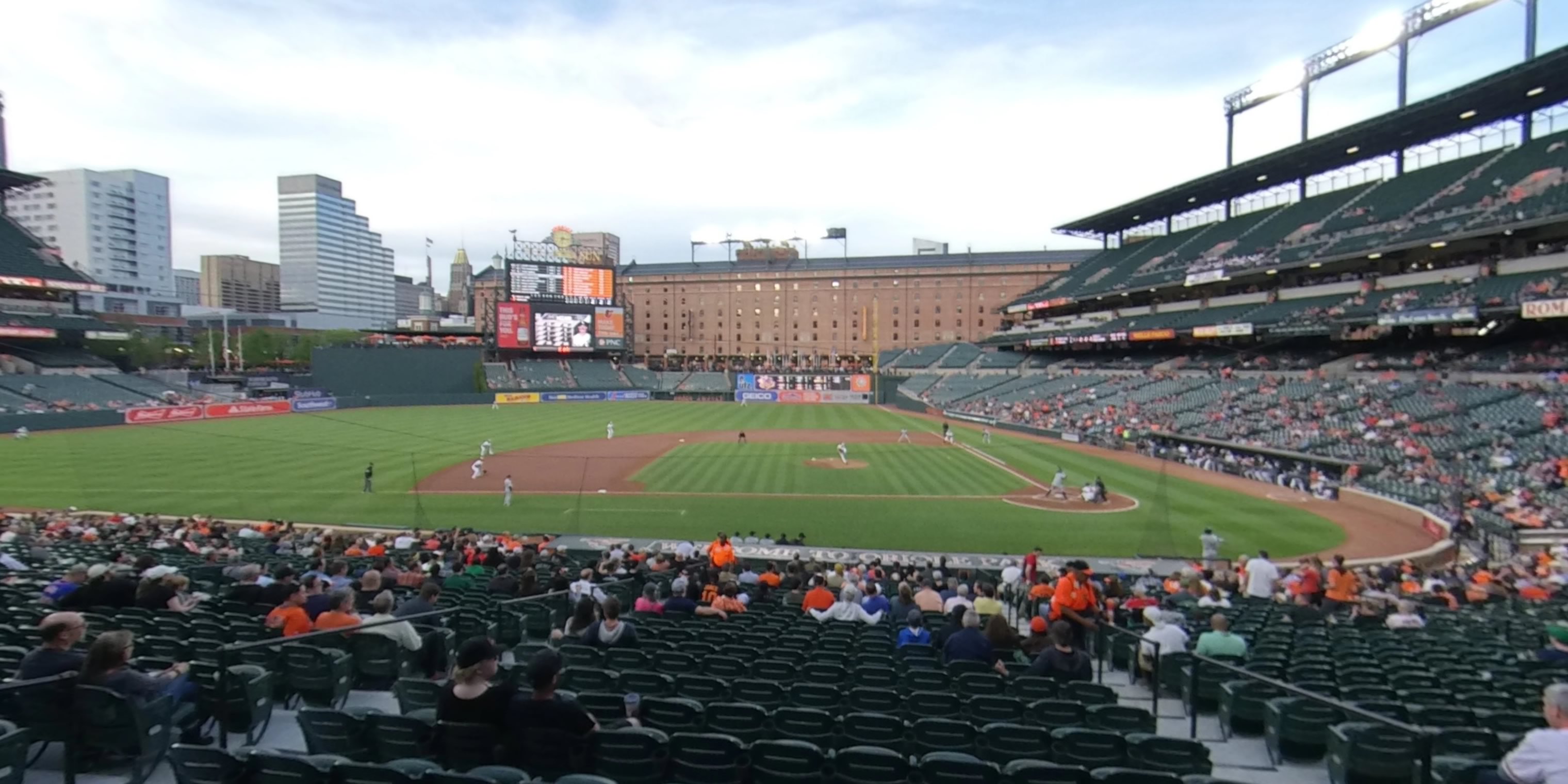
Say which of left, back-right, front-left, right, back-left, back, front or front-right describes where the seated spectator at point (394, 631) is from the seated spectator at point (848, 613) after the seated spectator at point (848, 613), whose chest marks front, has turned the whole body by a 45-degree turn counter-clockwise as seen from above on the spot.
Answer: left

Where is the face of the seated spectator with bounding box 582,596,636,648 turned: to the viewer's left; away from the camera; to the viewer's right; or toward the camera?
away from the camera

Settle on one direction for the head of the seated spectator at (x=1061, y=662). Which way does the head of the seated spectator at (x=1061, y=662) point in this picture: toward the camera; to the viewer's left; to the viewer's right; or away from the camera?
away from the camera

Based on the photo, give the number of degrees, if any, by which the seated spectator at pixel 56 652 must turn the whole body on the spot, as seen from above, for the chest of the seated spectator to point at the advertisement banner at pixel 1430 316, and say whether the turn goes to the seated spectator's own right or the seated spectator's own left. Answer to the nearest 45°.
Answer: approximately 45° to the seated spectator's own right

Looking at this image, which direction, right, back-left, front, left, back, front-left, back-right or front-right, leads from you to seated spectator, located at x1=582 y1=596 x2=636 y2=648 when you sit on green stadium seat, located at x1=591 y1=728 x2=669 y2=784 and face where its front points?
front

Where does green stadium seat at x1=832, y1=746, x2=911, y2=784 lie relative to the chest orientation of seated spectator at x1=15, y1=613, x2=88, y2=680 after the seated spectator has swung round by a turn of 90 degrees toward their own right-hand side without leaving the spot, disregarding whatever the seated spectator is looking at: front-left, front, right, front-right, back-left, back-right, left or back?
front

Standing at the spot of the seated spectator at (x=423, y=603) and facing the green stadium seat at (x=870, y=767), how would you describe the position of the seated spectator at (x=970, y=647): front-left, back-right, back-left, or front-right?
front-left

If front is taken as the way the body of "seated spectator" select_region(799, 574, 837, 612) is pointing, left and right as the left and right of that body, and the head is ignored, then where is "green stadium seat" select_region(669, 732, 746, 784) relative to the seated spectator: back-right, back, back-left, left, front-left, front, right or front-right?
back

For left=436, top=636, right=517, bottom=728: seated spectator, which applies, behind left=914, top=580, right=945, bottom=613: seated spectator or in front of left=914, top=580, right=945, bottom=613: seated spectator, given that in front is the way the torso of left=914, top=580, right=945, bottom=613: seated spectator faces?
behind

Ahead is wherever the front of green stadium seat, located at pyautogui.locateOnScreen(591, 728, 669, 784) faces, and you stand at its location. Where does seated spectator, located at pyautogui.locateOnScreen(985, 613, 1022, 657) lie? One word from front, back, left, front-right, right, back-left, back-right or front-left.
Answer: front-right

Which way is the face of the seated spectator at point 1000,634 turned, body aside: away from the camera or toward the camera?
away from the camera

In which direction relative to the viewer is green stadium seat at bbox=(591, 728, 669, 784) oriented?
away from the camera

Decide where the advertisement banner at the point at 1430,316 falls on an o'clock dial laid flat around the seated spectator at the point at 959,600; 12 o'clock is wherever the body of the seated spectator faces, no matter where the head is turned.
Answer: The advertisement banner is roughly at 1 o'clock from the seated spectator.

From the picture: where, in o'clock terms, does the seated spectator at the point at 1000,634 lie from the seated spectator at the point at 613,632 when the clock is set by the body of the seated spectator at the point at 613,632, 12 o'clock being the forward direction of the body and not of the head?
the seated spectator at the point at 1000,634 is roughly at 3 o'clock from the seated spectator at the point at 613,632.

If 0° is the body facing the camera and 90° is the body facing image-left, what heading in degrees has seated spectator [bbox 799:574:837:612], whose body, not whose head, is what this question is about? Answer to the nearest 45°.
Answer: approximately 180°

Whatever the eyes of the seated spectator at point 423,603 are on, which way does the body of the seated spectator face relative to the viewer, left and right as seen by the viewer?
facing away from the viewer and to the right of the viewer

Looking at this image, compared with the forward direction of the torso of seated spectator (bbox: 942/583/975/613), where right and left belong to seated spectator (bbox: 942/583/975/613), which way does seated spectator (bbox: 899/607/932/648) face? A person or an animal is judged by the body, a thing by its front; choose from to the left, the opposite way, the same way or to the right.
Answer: the same way

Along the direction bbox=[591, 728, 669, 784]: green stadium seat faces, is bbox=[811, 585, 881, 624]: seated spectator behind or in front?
in front

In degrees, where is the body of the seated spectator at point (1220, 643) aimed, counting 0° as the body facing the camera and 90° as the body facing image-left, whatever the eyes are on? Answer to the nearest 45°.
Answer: approximately 180°
